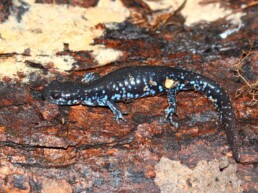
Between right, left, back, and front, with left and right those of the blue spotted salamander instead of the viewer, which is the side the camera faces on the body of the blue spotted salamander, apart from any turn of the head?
left
